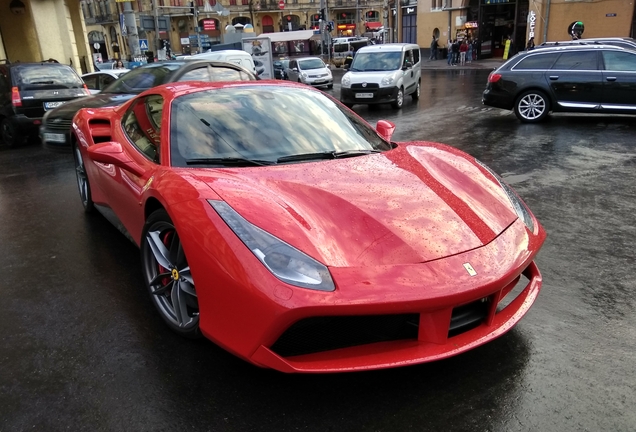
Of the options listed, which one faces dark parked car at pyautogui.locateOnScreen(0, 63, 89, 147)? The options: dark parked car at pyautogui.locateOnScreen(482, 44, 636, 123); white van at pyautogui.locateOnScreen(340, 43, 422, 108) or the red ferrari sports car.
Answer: the white van

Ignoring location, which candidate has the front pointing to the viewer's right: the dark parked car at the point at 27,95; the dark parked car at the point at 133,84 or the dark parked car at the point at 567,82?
the dark parked car at the point at 567,82

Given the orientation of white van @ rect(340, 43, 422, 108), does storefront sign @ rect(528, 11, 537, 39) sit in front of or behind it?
behind

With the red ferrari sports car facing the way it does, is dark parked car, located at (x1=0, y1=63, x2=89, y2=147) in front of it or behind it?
behind

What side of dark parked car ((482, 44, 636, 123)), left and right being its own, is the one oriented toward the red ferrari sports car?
right

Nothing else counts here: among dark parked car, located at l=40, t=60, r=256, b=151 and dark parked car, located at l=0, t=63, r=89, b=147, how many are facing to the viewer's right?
0

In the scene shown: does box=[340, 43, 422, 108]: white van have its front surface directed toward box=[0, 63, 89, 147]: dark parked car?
yes

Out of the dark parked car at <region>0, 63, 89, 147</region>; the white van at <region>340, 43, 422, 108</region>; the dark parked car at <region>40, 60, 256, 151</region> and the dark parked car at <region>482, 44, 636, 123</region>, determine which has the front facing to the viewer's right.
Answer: the dark parked car at <region>482, 44, 636, 123</region>
